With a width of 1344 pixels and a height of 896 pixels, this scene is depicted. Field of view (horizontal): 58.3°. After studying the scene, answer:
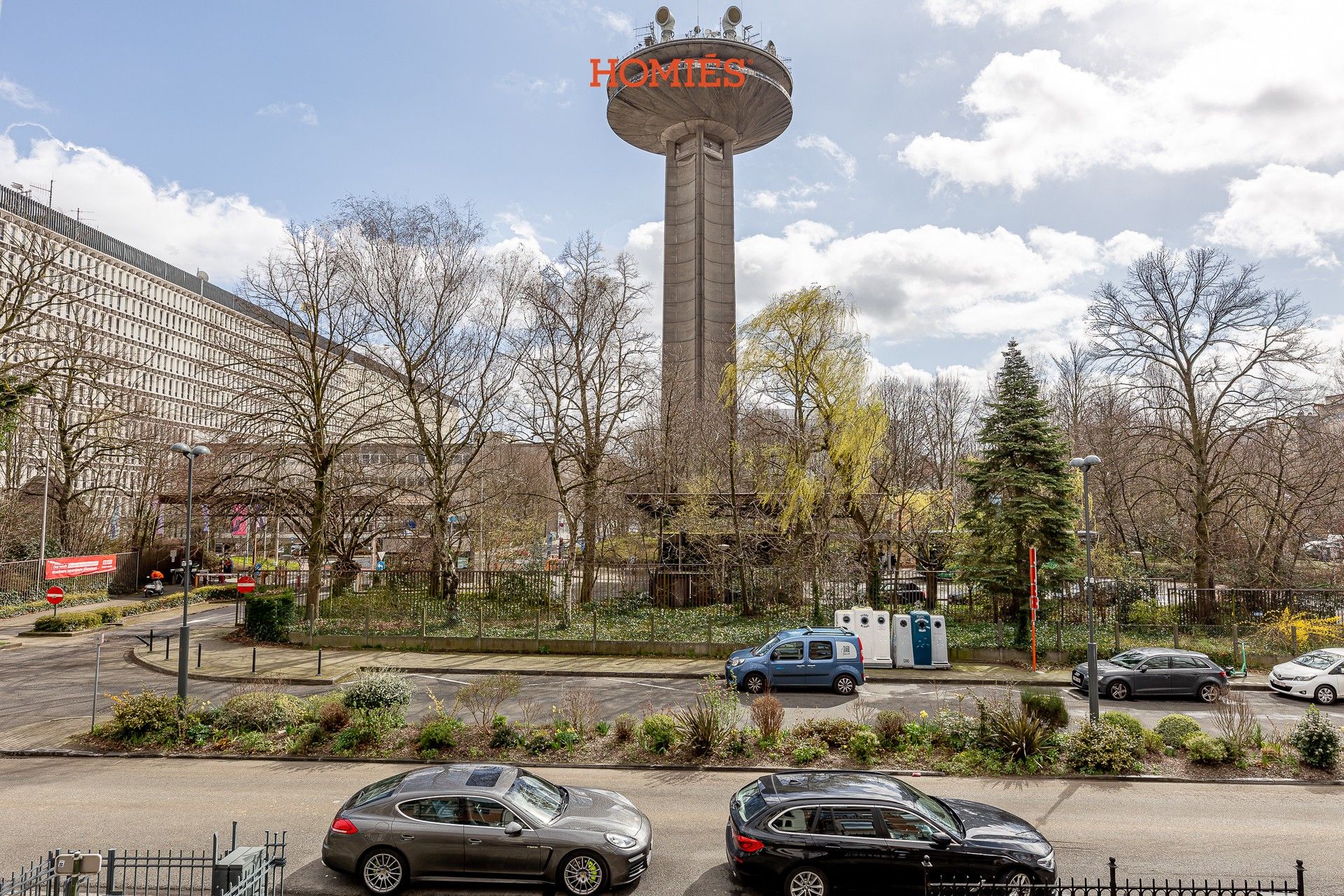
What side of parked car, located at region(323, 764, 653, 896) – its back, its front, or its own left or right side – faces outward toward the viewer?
right

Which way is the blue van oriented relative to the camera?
to the viewer's left

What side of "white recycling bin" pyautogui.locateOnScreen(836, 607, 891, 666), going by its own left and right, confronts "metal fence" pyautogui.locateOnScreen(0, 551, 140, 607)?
right

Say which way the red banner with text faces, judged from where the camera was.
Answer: facing the viewer

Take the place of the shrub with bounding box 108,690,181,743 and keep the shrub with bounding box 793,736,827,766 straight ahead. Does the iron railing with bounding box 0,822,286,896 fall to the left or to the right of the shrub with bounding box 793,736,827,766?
right

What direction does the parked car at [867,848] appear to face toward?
to the viewer's right

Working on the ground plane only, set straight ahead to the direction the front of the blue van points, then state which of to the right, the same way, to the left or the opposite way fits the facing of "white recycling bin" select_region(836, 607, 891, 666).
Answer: to the left

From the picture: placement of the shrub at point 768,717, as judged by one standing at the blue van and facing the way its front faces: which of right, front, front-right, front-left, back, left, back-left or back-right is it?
left

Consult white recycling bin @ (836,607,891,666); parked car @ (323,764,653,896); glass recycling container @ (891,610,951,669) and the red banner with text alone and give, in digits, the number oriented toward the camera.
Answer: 3

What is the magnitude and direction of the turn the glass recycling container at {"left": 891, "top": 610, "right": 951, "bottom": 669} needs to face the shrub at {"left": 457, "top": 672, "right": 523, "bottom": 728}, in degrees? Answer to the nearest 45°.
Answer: approximately 45° to its right

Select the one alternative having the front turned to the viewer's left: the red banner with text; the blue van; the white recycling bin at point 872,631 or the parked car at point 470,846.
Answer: the blue van

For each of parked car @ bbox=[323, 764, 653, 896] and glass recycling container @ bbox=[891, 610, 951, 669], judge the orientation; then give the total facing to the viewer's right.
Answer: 1

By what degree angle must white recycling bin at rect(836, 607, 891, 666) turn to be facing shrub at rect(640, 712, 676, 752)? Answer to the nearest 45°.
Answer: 0° — it already faces it

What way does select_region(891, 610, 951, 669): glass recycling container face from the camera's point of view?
toward the camera
